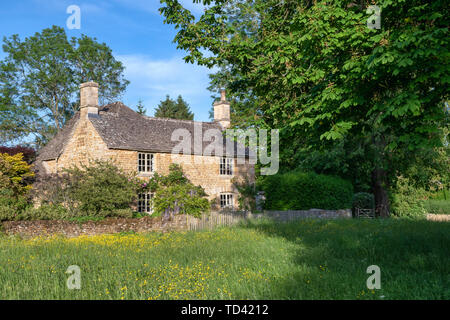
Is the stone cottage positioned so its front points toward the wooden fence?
yes

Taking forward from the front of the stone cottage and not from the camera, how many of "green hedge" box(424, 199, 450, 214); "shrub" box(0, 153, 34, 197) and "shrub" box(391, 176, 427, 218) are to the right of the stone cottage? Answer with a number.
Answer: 1

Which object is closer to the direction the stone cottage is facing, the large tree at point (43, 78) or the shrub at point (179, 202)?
the shrub

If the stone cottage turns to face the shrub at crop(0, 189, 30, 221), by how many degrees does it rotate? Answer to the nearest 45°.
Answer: approximately 90° to its right

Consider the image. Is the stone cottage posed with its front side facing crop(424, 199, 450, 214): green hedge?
no

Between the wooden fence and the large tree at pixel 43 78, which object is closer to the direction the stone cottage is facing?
the wooden fence

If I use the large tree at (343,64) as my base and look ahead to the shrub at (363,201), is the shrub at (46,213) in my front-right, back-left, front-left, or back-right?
front-left

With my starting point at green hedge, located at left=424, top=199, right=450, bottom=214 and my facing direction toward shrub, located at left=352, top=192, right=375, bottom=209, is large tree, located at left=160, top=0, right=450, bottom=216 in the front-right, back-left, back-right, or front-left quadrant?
front-left

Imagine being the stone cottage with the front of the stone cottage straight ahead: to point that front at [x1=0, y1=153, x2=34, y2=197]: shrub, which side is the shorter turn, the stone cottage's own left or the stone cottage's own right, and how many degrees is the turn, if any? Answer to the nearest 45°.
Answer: approximately 90° to the stone cottage's own right

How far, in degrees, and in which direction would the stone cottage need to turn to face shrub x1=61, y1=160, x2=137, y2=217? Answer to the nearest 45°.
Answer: approximately 45° to its right

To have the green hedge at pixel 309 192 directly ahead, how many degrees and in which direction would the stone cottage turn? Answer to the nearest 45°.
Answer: approximately 45° to its left

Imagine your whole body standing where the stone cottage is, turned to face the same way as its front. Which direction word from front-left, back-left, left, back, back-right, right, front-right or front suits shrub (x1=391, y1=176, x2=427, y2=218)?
front-left

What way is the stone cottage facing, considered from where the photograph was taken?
facing the viewer and to the right of the viewer

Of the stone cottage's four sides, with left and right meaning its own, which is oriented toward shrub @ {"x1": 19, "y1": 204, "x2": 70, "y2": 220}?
right

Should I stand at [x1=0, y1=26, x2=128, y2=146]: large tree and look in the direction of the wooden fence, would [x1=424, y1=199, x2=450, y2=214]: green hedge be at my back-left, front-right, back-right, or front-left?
front-left

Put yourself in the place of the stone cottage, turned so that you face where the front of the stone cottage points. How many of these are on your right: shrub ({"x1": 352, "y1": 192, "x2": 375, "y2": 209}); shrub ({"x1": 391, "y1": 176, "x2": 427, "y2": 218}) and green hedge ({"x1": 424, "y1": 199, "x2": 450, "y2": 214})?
0

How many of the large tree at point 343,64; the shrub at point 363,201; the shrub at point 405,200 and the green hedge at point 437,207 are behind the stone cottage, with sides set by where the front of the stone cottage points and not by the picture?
0
